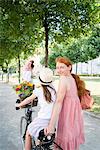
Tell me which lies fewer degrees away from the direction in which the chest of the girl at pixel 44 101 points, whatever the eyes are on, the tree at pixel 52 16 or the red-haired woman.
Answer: the tree

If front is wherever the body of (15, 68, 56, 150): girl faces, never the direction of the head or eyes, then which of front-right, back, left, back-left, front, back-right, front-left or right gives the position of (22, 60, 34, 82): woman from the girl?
front-right

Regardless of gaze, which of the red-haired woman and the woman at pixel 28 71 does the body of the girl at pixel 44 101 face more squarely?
the woman

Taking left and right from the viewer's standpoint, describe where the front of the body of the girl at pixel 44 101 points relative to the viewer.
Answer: facing away from the viewer and to the left of the viewer
